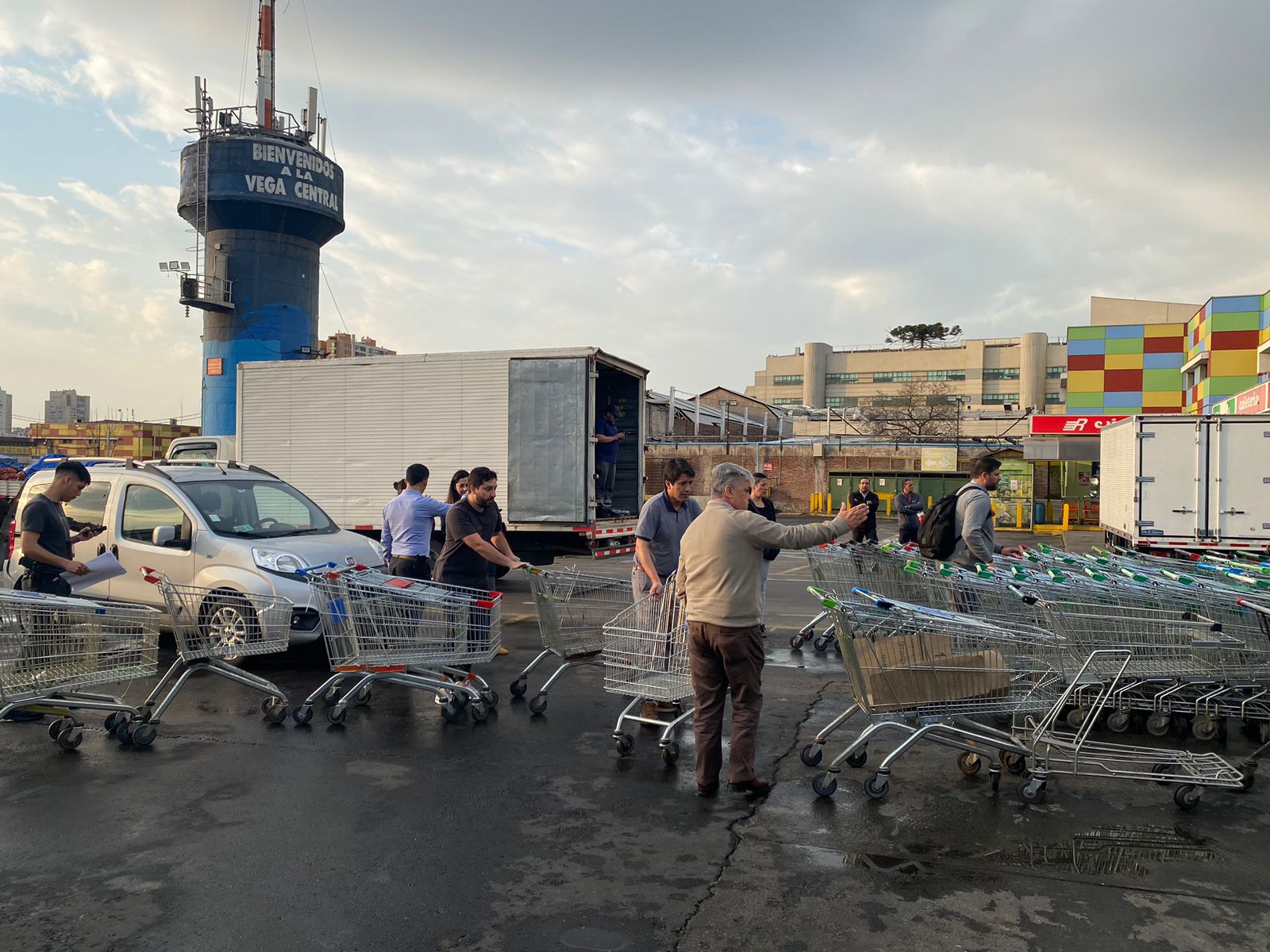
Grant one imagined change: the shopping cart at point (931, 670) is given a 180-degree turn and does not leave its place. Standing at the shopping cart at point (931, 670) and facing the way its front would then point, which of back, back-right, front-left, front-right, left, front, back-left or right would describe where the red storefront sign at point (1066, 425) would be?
right

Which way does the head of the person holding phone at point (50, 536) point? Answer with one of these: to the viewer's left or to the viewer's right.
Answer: to the viewer's right

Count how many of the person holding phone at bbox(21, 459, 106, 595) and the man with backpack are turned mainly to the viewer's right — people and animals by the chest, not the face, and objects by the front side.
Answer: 2

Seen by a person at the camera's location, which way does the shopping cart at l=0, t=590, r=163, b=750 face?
facing to the right of the viewer

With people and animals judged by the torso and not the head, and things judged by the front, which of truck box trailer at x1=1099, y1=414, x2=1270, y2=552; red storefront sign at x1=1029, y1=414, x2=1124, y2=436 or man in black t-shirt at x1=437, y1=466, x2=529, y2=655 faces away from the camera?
the truck box trailer

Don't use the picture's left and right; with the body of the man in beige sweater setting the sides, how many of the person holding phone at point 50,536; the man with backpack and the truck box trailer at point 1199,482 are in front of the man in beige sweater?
2

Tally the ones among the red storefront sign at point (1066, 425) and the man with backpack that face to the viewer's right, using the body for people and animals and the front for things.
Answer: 1

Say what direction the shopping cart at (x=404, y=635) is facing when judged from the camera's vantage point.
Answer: facing to the right of the viewer

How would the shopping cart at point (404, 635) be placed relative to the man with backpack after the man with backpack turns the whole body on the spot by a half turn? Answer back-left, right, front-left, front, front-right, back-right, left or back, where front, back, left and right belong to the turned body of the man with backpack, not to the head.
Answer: front-left

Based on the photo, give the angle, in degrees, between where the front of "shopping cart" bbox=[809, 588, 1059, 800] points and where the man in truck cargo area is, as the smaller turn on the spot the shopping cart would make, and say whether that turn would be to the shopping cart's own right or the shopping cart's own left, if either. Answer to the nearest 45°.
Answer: approximately 135° to the shopping cart's own left

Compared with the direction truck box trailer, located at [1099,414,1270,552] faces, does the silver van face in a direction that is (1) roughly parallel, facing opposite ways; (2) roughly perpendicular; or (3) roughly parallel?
roughly perpendicular

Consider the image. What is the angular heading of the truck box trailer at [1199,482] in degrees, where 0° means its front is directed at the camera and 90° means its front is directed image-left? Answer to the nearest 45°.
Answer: approximately 180°

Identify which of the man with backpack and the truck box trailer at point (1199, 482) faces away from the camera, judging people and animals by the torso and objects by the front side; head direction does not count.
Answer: the truck box trailer

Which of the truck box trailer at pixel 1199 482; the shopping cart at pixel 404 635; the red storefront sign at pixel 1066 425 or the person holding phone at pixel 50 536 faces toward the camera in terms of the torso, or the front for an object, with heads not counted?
the red storefront sign

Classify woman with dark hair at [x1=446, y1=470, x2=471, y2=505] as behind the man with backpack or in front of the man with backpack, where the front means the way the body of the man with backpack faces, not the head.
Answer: behind

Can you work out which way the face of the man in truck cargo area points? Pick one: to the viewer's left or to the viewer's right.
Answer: to the viewer's right

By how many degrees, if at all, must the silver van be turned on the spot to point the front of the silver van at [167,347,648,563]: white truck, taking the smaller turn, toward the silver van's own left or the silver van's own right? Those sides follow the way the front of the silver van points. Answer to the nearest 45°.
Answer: approximately 90° to the silver van's own left
